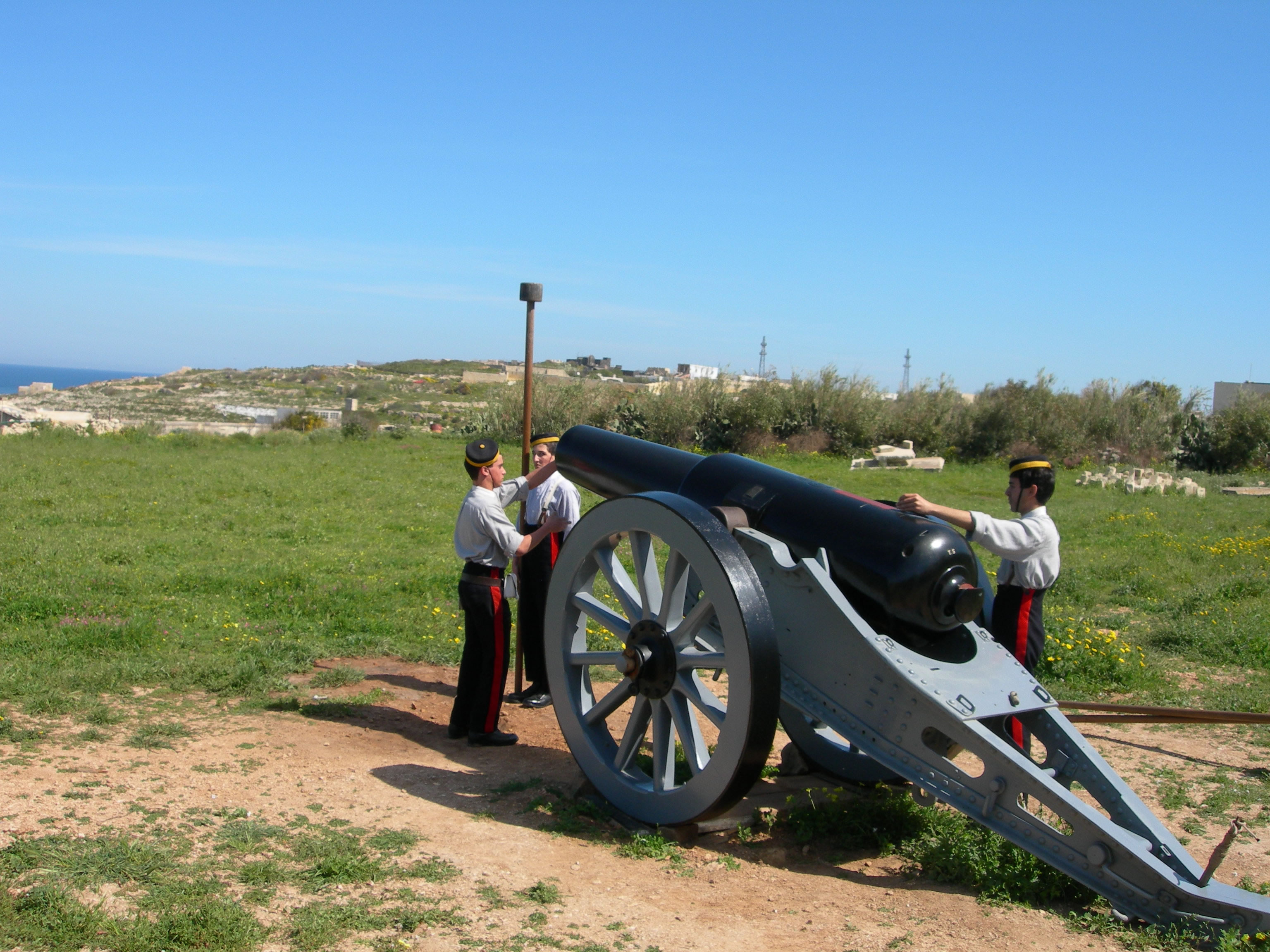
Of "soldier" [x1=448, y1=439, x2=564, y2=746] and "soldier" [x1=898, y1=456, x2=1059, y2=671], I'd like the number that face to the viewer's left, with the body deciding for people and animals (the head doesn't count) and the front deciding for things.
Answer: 1

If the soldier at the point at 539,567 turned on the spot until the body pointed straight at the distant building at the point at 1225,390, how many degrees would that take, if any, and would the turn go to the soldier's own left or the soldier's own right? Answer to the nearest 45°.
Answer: approximately 180°

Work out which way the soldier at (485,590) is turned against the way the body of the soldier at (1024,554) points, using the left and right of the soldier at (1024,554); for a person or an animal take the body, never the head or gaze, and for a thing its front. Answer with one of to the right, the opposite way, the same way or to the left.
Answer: the opposite way

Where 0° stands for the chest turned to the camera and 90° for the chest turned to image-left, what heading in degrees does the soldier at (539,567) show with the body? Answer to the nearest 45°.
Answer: approximately 45°

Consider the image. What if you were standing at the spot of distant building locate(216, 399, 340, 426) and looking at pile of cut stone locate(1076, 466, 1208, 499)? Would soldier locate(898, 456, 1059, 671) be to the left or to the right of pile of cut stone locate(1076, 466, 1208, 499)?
right

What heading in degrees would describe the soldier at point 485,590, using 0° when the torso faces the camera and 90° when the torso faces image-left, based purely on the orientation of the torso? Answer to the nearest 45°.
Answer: approximately 270°

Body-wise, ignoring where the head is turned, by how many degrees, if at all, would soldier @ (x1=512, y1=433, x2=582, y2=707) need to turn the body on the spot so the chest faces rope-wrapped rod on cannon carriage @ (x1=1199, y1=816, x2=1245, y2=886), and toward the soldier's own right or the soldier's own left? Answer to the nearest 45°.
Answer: approximately 90° to the soldier's own left

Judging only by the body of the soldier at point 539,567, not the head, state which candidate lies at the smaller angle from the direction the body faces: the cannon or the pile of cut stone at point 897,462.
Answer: the cannon

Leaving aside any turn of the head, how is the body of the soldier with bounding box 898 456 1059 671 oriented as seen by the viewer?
to the viewer's left

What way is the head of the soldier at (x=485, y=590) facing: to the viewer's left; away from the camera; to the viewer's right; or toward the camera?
to the viewer's right
